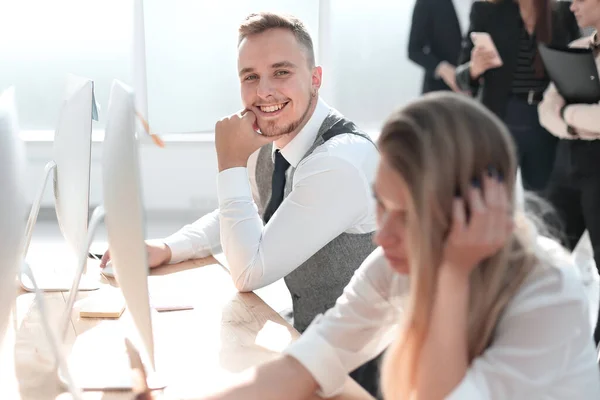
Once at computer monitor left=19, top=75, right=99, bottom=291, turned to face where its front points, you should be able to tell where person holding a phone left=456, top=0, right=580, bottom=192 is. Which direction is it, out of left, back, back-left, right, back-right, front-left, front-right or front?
front-left

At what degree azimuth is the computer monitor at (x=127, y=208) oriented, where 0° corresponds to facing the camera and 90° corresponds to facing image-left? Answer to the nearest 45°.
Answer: approximately 270°

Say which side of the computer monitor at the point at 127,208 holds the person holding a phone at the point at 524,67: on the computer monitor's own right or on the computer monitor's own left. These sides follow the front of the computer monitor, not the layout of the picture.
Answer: on the computer monitor's own left

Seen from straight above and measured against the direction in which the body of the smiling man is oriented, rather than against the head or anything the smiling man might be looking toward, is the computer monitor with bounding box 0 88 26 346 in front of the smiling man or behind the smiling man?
in front

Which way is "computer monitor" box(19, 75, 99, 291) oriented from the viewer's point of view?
to the viewer's right

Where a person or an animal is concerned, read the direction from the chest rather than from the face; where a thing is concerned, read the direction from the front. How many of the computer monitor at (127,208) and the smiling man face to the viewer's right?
1

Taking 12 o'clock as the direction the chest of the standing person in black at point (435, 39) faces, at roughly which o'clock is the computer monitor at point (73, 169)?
The computer monitor is roughly at 2 o'clock from the standing person in black.

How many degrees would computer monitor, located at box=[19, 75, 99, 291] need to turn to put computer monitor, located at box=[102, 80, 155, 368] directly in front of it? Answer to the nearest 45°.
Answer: approximately 90° to its right

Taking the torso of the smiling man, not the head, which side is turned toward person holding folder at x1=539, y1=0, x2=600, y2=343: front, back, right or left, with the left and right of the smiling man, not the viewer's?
back

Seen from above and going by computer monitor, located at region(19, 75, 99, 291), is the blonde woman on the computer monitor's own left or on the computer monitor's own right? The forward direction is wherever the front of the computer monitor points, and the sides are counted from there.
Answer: on the computer monitor's own right
